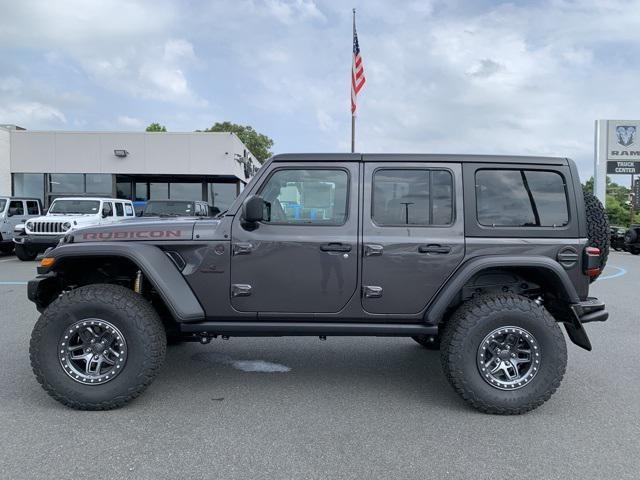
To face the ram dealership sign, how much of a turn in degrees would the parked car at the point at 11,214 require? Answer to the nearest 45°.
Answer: approximately 135° to its left

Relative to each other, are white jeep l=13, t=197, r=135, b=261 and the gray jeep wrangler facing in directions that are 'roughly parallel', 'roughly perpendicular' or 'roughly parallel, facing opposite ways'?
roughly perpendicular

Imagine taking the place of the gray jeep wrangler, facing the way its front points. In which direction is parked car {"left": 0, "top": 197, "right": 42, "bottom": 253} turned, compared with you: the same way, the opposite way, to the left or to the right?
to the left

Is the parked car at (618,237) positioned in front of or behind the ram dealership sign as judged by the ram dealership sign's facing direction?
in front

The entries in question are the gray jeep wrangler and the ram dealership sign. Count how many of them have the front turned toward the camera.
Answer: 1

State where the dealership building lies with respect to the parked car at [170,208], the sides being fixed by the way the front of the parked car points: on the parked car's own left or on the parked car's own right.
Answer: on the parked car's own right

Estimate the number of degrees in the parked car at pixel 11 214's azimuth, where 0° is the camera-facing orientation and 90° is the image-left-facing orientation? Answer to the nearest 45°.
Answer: approximately 45°

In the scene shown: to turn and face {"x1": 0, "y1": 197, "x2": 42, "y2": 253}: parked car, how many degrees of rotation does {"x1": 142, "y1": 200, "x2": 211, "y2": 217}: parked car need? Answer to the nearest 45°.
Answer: approximately 45° to its right

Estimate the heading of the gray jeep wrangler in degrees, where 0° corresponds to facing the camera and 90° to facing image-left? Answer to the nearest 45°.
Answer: approximately 90°

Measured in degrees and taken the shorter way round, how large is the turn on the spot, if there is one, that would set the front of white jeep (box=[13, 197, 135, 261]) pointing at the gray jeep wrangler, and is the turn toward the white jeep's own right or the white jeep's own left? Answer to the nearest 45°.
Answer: approximately 45° to the white jeep's own left

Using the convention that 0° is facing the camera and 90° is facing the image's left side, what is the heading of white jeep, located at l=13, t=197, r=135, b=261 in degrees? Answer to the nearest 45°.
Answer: approximately 45°
